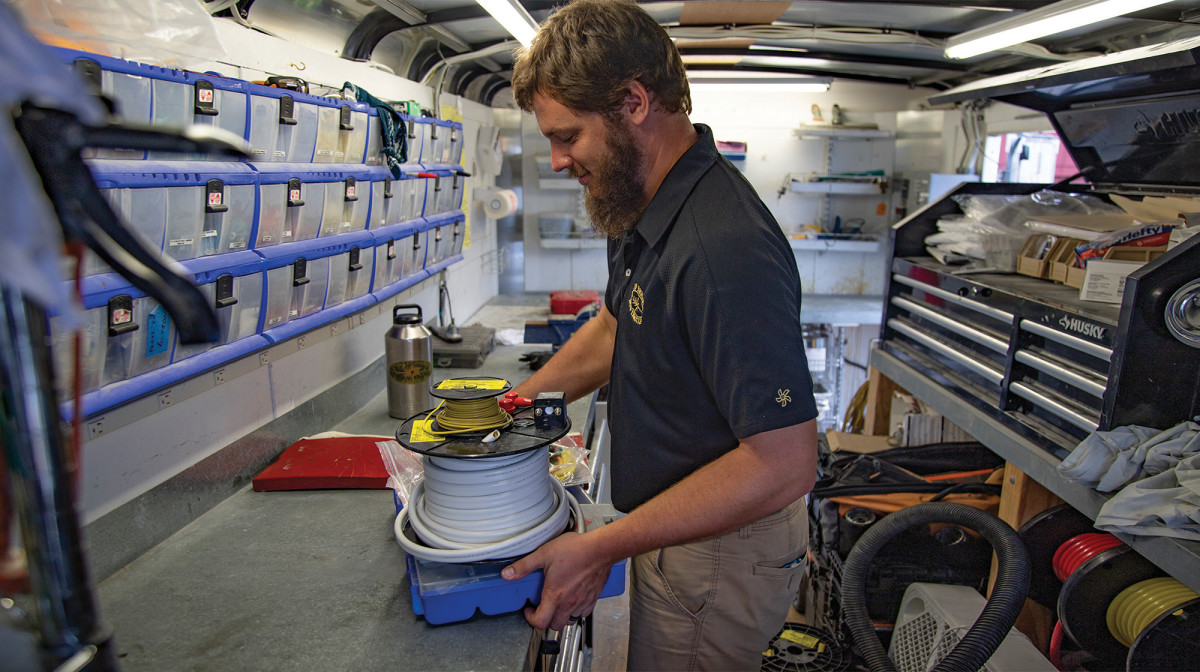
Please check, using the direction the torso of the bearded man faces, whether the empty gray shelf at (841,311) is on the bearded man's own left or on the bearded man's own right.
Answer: on the bearded man's own right

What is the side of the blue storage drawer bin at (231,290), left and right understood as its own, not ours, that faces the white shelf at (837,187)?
left

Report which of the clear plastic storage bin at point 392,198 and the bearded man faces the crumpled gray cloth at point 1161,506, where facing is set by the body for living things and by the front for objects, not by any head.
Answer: the clear plastic storage bin

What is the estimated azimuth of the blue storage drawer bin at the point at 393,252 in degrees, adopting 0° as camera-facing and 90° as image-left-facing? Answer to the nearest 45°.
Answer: approximately 315°

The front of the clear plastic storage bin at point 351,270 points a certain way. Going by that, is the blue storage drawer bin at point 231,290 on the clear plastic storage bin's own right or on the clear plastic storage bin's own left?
on the clear plastic storage bin's own right

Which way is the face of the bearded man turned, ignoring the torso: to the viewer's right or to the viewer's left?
to the viewer's left

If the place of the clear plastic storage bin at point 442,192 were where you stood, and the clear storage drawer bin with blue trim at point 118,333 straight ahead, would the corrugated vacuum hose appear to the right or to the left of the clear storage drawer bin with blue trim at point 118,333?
left

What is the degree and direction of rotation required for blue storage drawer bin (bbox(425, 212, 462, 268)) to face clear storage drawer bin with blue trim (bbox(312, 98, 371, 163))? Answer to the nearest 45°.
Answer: approximately 45° to its right

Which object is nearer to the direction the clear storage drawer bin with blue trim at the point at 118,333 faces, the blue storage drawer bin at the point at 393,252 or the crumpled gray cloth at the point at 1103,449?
the crumpled gray cloth

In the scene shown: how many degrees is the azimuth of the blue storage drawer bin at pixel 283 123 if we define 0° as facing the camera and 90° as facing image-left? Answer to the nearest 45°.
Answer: approximately 315°

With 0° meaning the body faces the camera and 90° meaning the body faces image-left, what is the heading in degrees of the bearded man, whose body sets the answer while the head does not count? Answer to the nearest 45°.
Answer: approximately 90°
